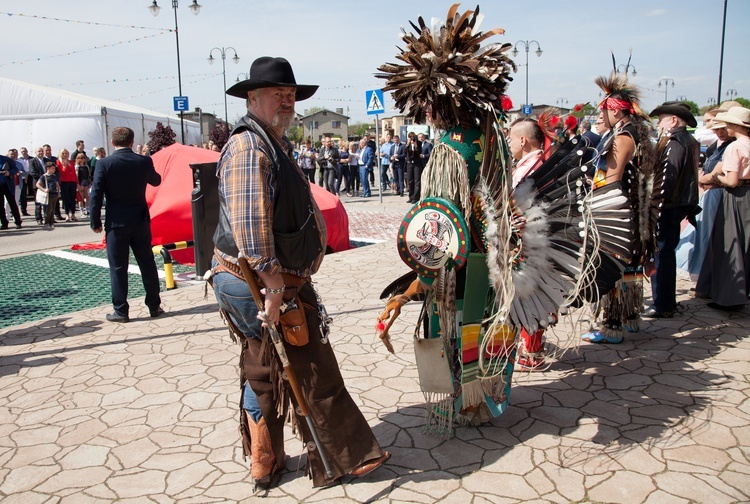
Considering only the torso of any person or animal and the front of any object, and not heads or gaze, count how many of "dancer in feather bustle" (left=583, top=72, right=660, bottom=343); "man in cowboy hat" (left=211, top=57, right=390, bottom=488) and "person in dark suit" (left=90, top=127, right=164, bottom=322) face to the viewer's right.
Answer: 1

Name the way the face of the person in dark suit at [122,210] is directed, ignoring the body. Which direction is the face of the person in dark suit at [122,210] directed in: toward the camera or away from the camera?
away from the camera

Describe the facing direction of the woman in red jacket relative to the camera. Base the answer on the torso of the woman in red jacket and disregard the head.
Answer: toward the camera

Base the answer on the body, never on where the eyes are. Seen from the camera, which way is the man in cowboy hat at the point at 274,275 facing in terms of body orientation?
to the viewer's right

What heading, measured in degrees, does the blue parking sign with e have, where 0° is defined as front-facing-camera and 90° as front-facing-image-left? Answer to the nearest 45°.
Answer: approximately 0°

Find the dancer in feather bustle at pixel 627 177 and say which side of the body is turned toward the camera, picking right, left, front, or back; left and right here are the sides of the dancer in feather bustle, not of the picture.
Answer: left

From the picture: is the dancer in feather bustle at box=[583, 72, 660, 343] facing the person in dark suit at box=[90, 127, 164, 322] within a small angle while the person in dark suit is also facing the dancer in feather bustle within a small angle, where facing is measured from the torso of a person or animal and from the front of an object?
no

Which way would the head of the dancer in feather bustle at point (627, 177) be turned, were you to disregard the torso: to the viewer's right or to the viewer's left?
to the viewer's left

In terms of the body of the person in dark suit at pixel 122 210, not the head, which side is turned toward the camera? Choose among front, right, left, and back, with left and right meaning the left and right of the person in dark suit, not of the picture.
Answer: back

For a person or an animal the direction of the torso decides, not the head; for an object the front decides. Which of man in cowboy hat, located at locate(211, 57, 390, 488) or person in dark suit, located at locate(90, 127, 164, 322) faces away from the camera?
the person in dark suit
